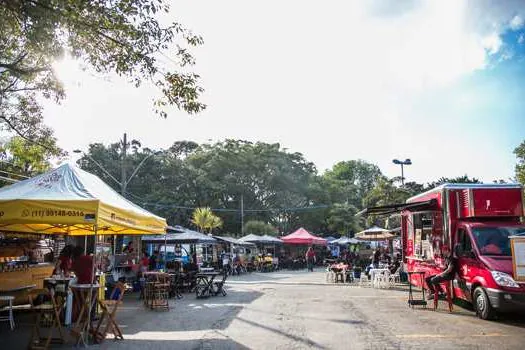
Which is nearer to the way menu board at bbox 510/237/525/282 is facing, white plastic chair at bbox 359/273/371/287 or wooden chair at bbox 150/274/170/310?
the wooden chair

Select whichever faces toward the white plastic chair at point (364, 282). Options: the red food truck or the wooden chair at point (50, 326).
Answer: the wooden chair

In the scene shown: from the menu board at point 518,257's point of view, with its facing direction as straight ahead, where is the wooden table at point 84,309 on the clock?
The wooden table is roughly at 2 o'clock from the menu board.

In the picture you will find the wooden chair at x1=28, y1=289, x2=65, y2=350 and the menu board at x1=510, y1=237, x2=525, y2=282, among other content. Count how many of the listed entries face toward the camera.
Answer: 1

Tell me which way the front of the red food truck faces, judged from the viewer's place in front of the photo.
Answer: facing the viewer and to the right of the viewer

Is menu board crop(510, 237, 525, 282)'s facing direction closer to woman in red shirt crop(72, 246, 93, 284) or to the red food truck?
the woman in red shirt

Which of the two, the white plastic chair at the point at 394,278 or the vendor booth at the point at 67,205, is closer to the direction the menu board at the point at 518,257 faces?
the vendor booth

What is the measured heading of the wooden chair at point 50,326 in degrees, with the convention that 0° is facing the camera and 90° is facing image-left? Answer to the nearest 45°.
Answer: approximately 225°

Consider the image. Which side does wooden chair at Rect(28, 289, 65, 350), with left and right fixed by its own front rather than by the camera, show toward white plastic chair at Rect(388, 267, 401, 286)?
front

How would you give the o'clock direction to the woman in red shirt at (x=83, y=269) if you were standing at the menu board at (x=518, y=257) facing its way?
The woman in red shirt is roughly at 2 o'clock from the menu board.

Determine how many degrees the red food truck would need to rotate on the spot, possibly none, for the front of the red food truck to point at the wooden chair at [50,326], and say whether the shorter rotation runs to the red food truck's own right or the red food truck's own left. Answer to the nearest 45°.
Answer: approximately 90° to the red food truck's own right
